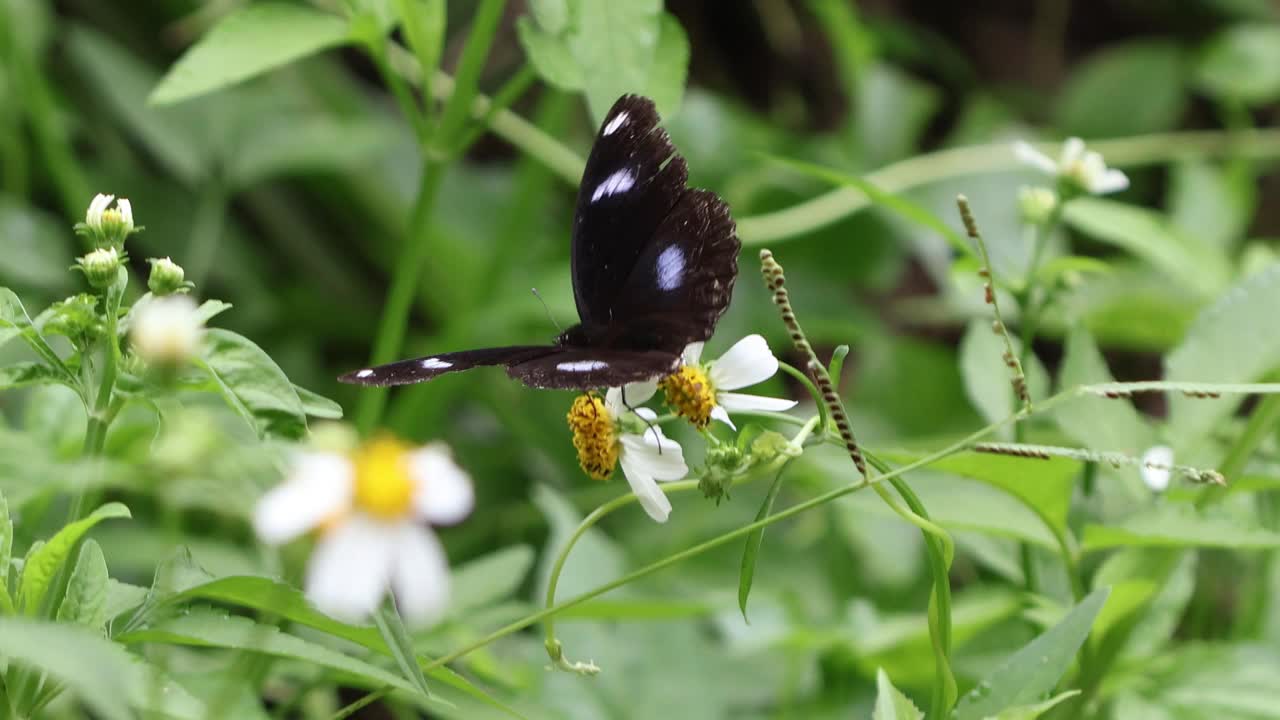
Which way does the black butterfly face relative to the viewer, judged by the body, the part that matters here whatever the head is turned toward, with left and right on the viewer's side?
facing away from the viewer and to the left of the viewer
